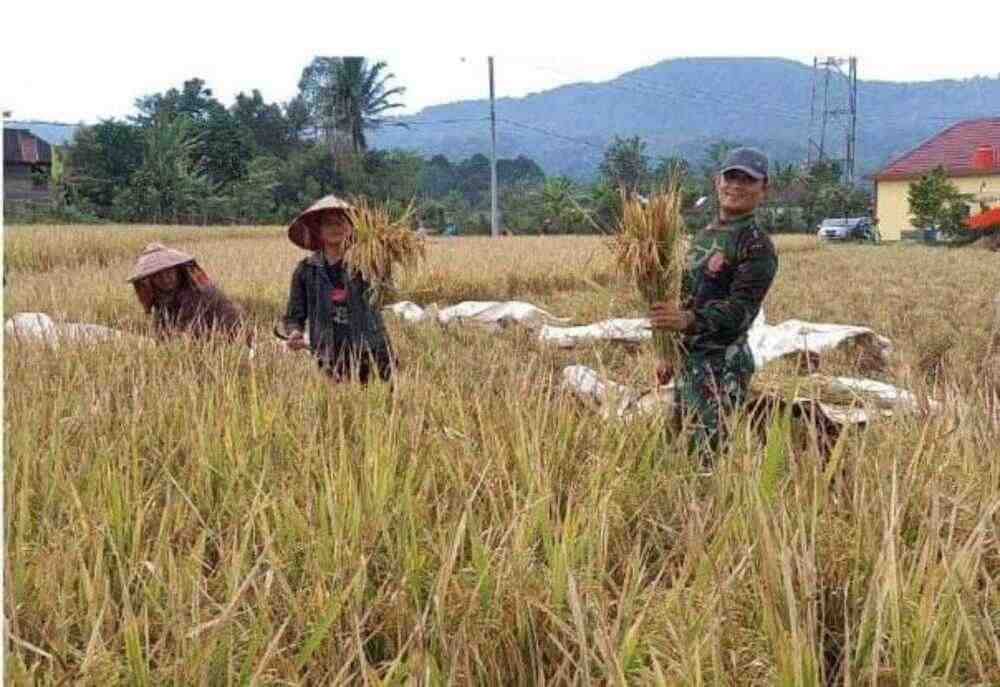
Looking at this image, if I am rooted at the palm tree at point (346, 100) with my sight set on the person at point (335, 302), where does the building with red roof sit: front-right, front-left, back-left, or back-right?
front-left

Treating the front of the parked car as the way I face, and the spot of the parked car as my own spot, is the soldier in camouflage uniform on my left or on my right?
on my left

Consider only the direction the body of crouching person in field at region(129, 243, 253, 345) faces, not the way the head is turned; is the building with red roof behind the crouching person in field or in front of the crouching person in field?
behind

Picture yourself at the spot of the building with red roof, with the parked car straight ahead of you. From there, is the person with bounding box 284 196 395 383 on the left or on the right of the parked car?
left

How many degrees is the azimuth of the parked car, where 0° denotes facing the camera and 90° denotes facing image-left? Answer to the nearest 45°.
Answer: approximately 90°

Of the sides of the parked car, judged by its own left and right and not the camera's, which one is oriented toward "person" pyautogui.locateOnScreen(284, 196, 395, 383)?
front

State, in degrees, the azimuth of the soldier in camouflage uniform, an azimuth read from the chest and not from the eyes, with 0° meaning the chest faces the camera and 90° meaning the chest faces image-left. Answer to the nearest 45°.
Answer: approximately 45°

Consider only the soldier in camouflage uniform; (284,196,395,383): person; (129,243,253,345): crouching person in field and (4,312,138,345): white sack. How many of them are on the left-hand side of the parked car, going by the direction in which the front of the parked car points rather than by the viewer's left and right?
4

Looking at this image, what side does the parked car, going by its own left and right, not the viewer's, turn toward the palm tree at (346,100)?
front

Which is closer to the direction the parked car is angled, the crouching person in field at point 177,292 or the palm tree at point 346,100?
the palm tree

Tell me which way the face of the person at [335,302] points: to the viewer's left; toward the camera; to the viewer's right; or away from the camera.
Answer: toward the camera

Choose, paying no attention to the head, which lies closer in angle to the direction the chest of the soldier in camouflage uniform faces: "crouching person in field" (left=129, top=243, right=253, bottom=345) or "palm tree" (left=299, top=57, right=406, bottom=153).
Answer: the crouching person in field
